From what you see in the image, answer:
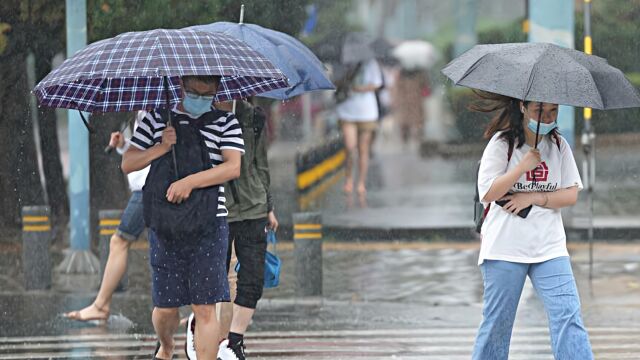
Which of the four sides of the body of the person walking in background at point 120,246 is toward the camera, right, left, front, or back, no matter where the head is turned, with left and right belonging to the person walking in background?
left

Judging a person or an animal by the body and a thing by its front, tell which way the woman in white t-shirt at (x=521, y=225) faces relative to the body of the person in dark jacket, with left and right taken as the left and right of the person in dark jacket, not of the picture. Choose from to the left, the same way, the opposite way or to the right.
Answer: to the left

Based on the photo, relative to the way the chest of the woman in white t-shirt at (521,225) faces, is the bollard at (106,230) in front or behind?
behind

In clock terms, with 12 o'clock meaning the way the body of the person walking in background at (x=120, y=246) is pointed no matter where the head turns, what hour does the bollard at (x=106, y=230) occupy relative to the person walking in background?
The bollard is roughly at 3 o'clock from the person walking in background.

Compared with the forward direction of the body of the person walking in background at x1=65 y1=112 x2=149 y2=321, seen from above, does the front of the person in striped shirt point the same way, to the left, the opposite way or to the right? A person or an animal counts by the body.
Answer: to the left

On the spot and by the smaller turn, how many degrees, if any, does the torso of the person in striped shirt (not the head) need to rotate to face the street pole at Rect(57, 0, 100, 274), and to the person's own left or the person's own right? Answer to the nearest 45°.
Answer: approximately 180°

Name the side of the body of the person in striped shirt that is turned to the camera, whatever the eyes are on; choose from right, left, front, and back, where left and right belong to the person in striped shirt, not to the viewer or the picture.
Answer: front

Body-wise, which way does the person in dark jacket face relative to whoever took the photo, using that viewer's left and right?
facing the viewer and to the left of the viewer
